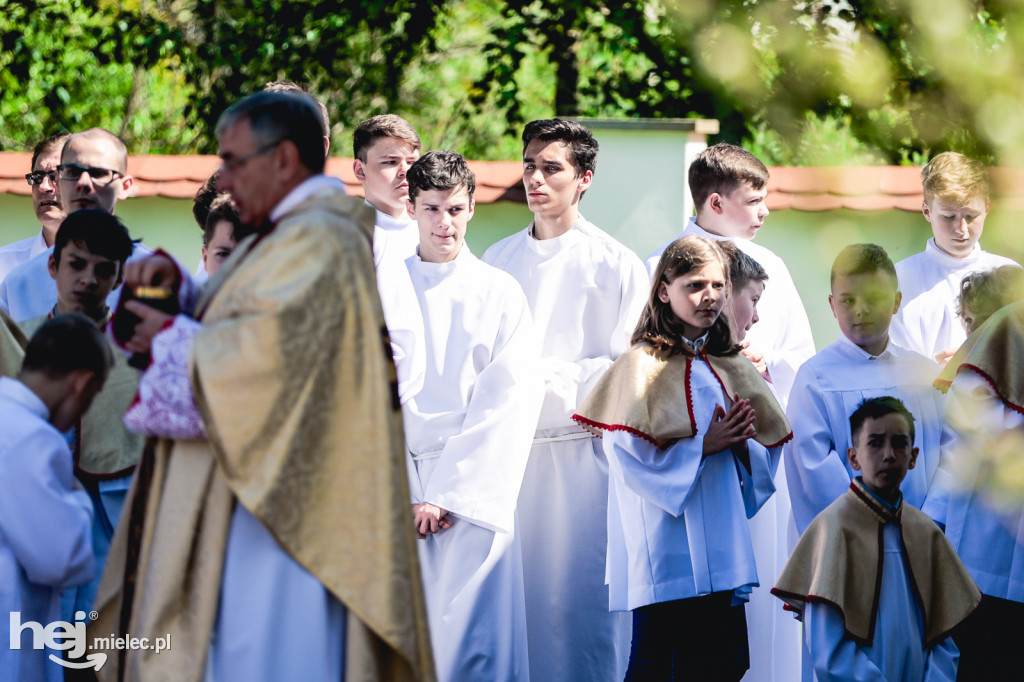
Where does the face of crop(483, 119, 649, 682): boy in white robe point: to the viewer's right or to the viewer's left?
to the viewer's left

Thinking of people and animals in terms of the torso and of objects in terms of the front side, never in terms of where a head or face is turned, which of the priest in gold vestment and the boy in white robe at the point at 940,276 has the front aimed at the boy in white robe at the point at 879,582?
the boy in white robe at the point at 940,276

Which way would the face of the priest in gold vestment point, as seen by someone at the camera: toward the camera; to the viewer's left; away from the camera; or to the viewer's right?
to the viewer's left

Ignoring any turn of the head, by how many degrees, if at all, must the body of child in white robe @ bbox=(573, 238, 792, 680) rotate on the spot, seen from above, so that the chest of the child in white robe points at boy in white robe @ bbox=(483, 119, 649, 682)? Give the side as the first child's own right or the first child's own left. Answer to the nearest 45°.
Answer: approximately 180°

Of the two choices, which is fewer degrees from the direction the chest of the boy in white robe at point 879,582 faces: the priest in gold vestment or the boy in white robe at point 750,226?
the priest in gold vestment

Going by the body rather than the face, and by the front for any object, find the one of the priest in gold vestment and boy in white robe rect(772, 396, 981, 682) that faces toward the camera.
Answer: the boy in white robe

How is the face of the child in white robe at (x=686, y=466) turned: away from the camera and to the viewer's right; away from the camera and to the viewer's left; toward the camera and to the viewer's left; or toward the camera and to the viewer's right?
toward the camera and to the viewer's right

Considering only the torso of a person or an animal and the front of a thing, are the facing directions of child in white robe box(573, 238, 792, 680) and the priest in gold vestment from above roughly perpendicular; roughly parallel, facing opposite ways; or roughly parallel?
roughly perpendicular

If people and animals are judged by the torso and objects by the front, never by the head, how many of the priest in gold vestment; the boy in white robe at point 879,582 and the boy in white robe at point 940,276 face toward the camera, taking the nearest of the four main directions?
2

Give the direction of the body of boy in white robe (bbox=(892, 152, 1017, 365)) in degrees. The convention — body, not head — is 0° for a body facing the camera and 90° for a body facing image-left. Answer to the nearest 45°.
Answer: approximately 0°

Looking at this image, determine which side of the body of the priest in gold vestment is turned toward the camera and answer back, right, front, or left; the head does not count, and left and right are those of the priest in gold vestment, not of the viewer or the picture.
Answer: left

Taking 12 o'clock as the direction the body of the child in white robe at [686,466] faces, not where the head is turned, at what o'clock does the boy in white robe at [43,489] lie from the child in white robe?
The boy in white robe is roughly at 3 o'clock from the child in white robe.

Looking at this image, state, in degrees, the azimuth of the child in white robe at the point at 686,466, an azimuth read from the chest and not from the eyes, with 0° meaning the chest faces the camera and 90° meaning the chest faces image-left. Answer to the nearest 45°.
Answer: approximately 315°

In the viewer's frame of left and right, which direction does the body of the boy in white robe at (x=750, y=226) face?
facing the viewer and to the right of the viewer

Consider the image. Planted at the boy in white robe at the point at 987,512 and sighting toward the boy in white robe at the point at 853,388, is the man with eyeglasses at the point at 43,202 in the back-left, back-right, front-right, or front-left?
front-left

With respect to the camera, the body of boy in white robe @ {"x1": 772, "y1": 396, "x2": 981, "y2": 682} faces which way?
toward the camera

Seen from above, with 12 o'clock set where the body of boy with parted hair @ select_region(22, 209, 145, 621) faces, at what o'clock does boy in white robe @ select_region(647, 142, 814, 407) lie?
The boy in white robe is roughly at 10 o'clock from the boy with parted hair.

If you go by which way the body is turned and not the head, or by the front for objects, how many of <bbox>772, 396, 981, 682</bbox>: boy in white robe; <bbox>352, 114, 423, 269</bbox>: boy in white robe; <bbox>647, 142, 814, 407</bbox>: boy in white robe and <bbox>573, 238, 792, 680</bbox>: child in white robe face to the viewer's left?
0
